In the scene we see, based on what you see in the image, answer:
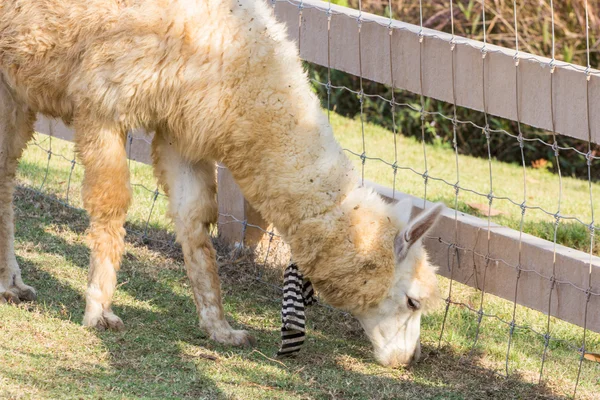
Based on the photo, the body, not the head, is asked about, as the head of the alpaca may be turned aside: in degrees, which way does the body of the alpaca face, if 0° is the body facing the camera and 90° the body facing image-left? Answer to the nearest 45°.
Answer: approximately 270°

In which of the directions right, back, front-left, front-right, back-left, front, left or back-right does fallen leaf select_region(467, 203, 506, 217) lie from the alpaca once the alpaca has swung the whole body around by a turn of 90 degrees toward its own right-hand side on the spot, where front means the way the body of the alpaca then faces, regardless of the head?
back-left
